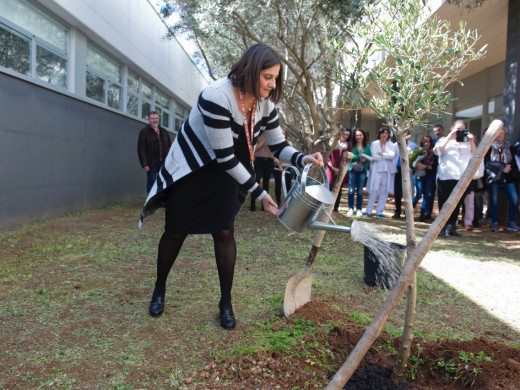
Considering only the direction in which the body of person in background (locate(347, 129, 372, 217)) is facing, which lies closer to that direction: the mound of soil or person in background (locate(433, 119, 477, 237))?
the mound of soil

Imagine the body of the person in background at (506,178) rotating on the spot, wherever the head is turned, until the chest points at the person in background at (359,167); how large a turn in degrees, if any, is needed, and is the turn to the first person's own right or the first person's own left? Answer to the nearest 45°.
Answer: approximately 90° to the first person's own right

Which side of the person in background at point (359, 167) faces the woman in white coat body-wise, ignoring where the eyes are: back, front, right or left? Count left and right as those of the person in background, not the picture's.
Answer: left

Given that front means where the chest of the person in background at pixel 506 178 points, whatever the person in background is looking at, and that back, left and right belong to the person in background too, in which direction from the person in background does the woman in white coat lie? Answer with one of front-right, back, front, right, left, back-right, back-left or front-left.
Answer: right

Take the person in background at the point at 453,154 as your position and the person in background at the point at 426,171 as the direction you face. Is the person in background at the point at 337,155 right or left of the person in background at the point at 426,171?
left

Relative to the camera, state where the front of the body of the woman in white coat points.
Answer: toward the camera

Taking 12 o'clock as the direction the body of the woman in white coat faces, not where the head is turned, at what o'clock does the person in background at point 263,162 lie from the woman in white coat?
The person in background is roughly at 2 o'clock from the woman in white coat.

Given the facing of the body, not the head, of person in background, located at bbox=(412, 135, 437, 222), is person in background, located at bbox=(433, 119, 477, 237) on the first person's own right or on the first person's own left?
on the first person's own left

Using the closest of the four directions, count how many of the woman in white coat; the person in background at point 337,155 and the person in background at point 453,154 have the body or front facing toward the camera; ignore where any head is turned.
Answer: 3

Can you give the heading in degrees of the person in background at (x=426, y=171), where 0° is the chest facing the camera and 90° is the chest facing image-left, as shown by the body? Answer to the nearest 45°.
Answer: approximately 45°

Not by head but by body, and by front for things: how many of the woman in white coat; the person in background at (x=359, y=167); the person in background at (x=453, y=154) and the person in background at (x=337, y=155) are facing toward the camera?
4

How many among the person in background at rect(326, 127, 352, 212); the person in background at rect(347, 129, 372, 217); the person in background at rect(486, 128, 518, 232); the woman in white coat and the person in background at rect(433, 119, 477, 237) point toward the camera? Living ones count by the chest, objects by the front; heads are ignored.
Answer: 5

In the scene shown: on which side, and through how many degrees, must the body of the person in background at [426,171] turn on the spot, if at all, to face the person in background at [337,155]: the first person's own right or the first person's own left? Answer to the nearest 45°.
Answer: approximately 45° to the first person's own right

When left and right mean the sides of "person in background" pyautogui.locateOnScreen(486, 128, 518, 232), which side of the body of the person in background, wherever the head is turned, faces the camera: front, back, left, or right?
front

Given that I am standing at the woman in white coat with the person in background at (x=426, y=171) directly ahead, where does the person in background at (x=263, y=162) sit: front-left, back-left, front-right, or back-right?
back-right

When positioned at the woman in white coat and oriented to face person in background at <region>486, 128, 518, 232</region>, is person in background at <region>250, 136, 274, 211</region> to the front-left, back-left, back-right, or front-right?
back-right

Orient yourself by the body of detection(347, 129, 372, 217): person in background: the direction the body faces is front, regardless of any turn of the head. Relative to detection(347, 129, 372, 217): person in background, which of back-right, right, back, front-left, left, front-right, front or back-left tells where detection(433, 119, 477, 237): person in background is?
front-left

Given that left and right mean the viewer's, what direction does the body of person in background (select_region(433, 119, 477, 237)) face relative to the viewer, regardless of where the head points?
facing the viewer
